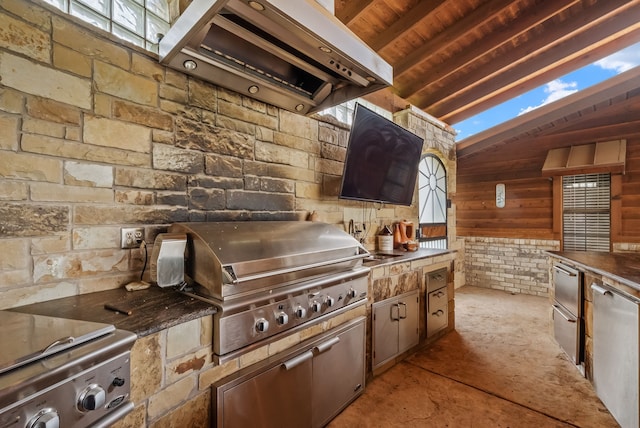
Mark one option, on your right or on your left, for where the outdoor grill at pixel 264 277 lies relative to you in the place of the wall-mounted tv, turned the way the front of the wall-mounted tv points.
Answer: on your right

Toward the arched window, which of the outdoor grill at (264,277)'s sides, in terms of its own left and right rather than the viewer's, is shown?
left

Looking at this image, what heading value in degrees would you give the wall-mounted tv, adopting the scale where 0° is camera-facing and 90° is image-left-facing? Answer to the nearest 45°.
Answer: approximately 315°

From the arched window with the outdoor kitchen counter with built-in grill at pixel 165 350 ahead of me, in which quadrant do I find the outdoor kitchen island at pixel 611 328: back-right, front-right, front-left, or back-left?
front-left

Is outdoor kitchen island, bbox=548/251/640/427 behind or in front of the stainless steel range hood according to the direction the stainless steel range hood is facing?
in front

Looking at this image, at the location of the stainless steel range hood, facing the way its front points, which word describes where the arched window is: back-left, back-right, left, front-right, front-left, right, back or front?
left

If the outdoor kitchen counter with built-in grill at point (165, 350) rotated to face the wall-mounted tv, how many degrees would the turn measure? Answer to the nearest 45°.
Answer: approximately 90° to its left

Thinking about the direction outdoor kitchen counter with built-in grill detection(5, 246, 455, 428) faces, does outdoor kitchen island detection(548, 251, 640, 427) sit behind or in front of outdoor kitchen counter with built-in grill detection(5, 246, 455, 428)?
in front

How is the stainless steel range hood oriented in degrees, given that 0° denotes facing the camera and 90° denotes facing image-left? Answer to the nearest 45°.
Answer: approximately 315°

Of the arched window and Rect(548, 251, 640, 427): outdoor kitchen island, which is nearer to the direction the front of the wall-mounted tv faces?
the outdoor kitchen island

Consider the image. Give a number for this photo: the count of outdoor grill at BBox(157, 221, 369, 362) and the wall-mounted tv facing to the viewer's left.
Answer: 0

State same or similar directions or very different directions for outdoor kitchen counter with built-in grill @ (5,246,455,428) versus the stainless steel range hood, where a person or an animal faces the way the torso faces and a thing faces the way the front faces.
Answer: same or similar directions

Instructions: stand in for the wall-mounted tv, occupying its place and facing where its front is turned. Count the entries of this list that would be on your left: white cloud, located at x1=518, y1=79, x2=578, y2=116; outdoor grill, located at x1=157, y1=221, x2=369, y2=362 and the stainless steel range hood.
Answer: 1

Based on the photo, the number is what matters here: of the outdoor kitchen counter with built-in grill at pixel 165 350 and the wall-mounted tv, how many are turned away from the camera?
0

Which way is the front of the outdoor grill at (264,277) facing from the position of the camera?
facing the viewer and to the right of the viewer
